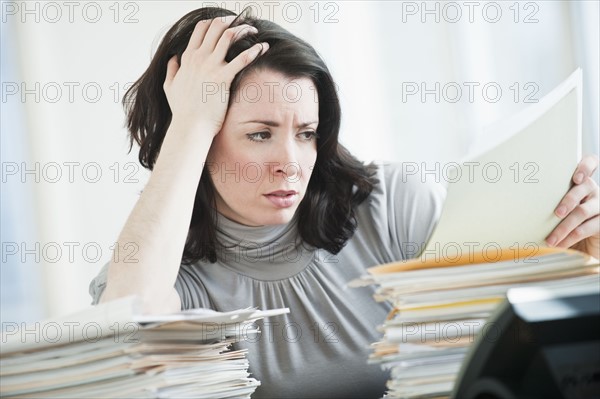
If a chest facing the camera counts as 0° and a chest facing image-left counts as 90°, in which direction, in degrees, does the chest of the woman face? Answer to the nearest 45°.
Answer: approximately 0°

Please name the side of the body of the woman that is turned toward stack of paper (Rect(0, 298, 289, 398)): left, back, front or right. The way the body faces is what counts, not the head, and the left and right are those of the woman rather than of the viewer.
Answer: front

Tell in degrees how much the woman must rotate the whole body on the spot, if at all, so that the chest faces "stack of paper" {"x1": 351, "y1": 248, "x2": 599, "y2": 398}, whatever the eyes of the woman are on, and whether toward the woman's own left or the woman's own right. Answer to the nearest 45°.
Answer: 0° — they already face it

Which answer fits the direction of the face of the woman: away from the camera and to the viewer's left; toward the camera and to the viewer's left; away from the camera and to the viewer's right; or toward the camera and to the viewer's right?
toward the camera and to the viewer's right
